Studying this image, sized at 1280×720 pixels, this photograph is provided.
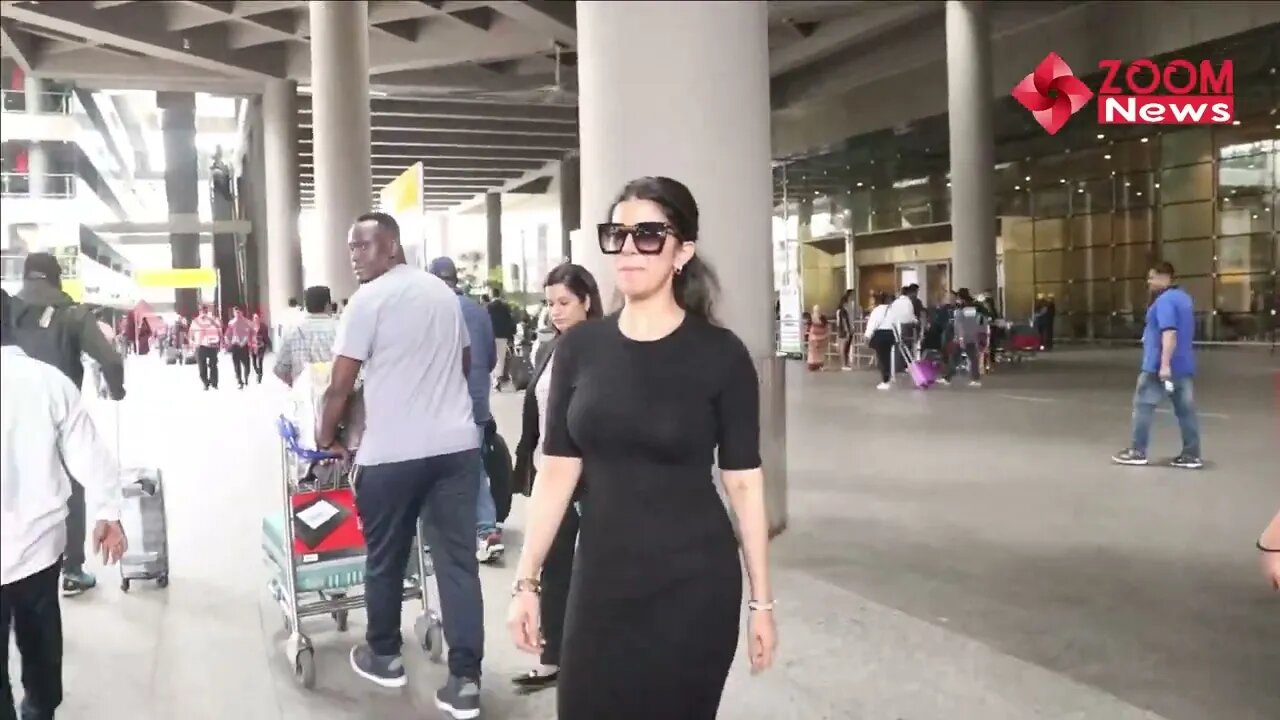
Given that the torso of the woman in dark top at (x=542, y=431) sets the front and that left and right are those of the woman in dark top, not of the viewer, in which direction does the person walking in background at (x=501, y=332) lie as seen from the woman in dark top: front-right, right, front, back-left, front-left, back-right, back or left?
back-right

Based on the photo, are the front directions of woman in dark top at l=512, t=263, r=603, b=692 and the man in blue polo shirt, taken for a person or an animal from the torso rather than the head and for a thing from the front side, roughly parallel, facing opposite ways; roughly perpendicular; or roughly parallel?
roughly perpendicular

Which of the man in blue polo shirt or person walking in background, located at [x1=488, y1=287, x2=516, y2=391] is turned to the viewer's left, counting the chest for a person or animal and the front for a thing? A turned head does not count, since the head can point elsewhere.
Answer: the man in blue polo shirt

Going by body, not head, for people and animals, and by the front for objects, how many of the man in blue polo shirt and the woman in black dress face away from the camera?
0

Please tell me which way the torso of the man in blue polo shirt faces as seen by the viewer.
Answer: to the viewer's left

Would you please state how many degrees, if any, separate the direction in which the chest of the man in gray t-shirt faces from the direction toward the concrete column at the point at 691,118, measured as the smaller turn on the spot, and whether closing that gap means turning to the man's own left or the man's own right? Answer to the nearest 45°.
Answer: approximately 90° to the man's own right

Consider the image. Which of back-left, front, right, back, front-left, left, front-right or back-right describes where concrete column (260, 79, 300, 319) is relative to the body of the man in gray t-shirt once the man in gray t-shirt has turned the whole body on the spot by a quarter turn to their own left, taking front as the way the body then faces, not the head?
back-right

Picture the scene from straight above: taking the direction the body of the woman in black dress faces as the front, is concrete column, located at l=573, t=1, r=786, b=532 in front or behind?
behind

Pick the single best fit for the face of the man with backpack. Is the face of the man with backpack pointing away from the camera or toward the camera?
away from the camera
